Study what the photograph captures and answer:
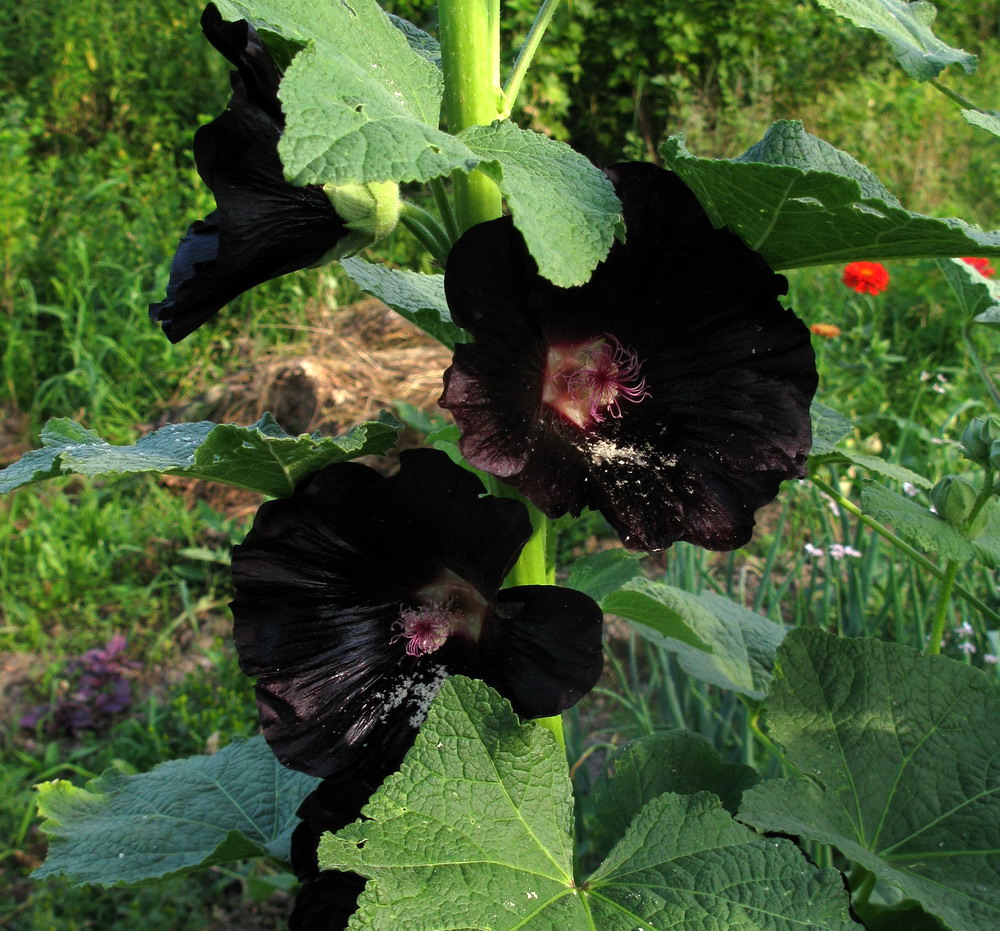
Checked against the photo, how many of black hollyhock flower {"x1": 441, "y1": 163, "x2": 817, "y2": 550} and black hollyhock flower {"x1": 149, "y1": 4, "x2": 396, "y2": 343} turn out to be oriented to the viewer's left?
1

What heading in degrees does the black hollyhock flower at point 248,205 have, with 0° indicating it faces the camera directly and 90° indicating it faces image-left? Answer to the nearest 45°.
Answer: approximately 90°

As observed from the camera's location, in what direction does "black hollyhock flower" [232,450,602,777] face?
facing the viewer and to the left of the viewer

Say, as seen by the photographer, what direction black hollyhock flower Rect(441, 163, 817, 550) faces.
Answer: facing the viewer and to the right of the viewer

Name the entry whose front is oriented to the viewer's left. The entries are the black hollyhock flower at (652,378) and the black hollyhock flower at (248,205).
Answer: the black hollyhock flower at (248,205)
